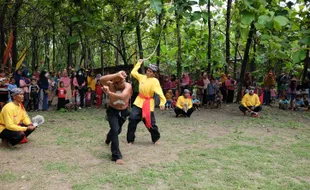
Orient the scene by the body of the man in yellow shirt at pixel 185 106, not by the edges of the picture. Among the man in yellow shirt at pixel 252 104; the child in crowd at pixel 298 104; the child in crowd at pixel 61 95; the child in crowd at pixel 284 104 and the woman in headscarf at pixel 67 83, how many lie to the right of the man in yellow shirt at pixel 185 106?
2

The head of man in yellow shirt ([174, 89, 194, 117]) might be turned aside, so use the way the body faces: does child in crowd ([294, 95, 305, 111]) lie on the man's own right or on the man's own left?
on the man's own left

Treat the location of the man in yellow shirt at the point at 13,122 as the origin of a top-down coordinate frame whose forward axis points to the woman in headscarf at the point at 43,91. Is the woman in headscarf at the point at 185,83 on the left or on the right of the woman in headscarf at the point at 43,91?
right

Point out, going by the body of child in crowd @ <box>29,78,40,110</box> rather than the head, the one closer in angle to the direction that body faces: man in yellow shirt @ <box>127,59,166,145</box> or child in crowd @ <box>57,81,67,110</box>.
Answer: the man in yellow shirt

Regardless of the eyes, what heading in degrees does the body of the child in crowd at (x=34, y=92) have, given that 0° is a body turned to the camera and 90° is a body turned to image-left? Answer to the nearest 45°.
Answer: approximately 0°

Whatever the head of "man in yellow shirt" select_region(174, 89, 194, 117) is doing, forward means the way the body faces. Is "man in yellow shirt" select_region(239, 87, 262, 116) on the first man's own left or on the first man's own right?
on the first man's own left

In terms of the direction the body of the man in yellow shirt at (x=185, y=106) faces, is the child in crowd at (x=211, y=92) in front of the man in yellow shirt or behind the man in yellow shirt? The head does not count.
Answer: behind

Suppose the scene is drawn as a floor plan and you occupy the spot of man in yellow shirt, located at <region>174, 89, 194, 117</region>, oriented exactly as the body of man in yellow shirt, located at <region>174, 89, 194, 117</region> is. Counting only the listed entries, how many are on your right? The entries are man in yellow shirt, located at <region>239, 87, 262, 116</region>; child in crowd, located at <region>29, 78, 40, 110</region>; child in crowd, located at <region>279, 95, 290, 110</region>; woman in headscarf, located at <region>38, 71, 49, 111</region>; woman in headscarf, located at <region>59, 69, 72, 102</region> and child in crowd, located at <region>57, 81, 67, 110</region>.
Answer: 4

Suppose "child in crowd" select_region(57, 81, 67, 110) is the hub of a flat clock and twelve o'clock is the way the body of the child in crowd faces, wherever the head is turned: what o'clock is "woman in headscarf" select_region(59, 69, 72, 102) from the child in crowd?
The woman in headscarf is roughly at 7 o'clock from the child in crowd.

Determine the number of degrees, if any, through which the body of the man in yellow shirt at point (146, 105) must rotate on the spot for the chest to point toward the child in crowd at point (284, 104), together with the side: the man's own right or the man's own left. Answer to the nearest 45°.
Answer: approximately 180°
